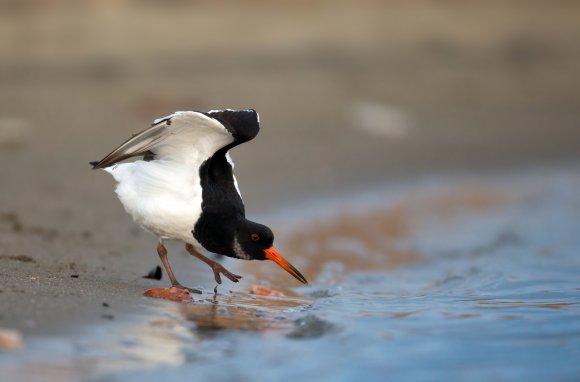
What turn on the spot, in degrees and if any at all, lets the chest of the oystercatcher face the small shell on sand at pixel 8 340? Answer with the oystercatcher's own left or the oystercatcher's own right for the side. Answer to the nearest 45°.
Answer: approximately 135° to the oystercatcher's own right

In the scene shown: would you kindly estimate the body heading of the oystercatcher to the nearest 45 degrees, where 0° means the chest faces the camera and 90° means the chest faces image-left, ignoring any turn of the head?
approximately 270°
